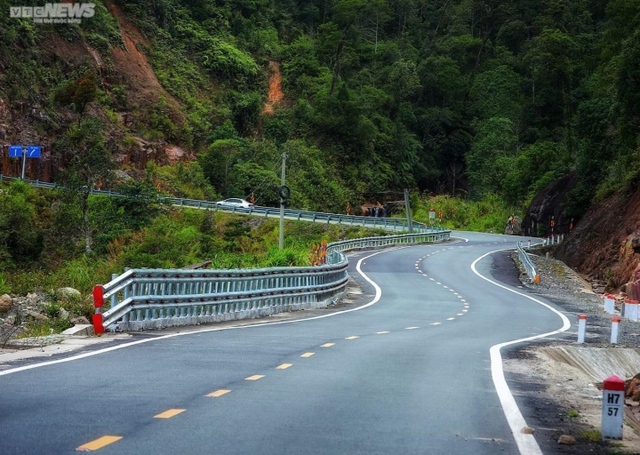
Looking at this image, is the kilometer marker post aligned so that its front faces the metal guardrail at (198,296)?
no

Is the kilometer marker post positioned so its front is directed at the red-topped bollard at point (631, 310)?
no

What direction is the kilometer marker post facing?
toward the camera

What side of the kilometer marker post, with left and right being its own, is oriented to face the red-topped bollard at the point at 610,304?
back

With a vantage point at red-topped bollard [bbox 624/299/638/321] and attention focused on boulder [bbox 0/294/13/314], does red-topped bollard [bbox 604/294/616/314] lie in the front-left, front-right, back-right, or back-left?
front-right

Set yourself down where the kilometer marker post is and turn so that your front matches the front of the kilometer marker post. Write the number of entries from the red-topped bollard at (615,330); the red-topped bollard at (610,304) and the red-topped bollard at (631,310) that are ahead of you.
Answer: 0

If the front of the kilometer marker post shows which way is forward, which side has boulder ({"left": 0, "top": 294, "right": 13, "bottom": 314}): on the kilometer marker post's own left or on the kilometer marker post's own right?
on the kilometer marker post's own right

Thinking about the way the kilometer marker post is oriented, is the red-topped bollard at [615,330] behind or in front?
behind

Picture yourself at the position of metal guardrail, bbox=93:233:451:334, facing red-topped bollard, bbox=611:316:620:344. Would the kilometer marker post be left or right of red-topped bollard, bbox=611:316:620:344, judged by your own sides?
right
